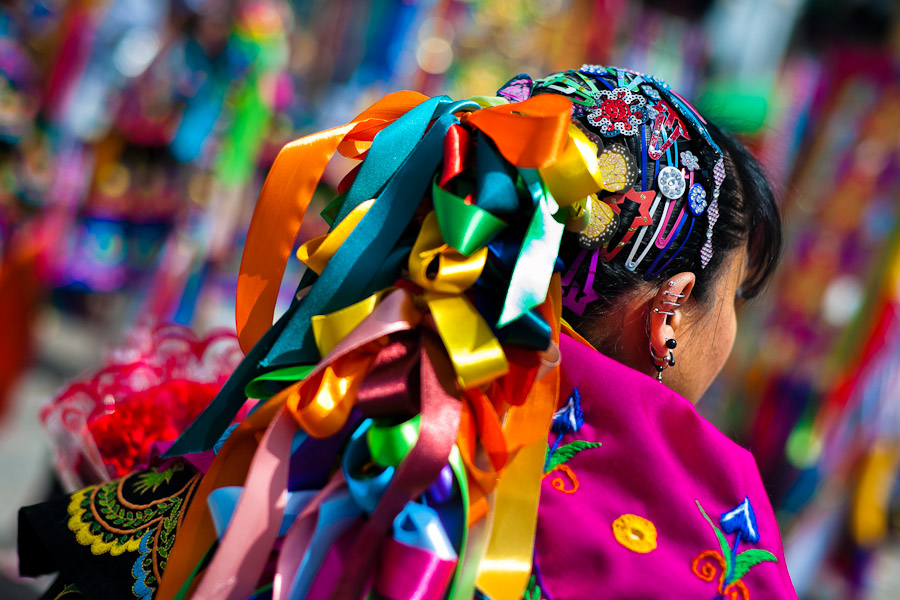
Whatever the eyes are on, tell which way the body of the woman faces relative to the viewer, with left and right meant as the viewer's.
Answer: facing away from the viewer and to the right of the viewer

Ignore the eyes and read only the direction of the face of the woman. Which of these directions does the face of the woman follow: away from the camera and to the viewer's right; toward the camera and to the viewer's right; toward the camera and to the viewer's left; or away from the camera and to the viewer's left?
away from the camera and to the viewer's right
